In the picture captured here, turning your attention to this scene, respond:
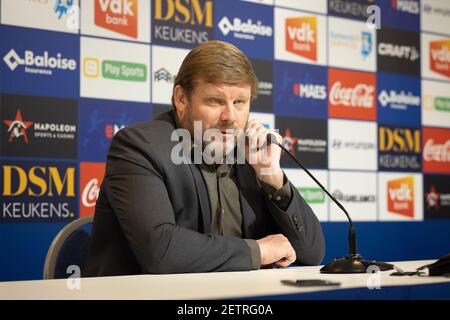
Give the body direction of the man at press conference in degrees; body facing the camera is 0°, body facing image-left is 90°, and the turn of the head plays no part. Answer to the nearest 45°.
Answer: approximately 315°
